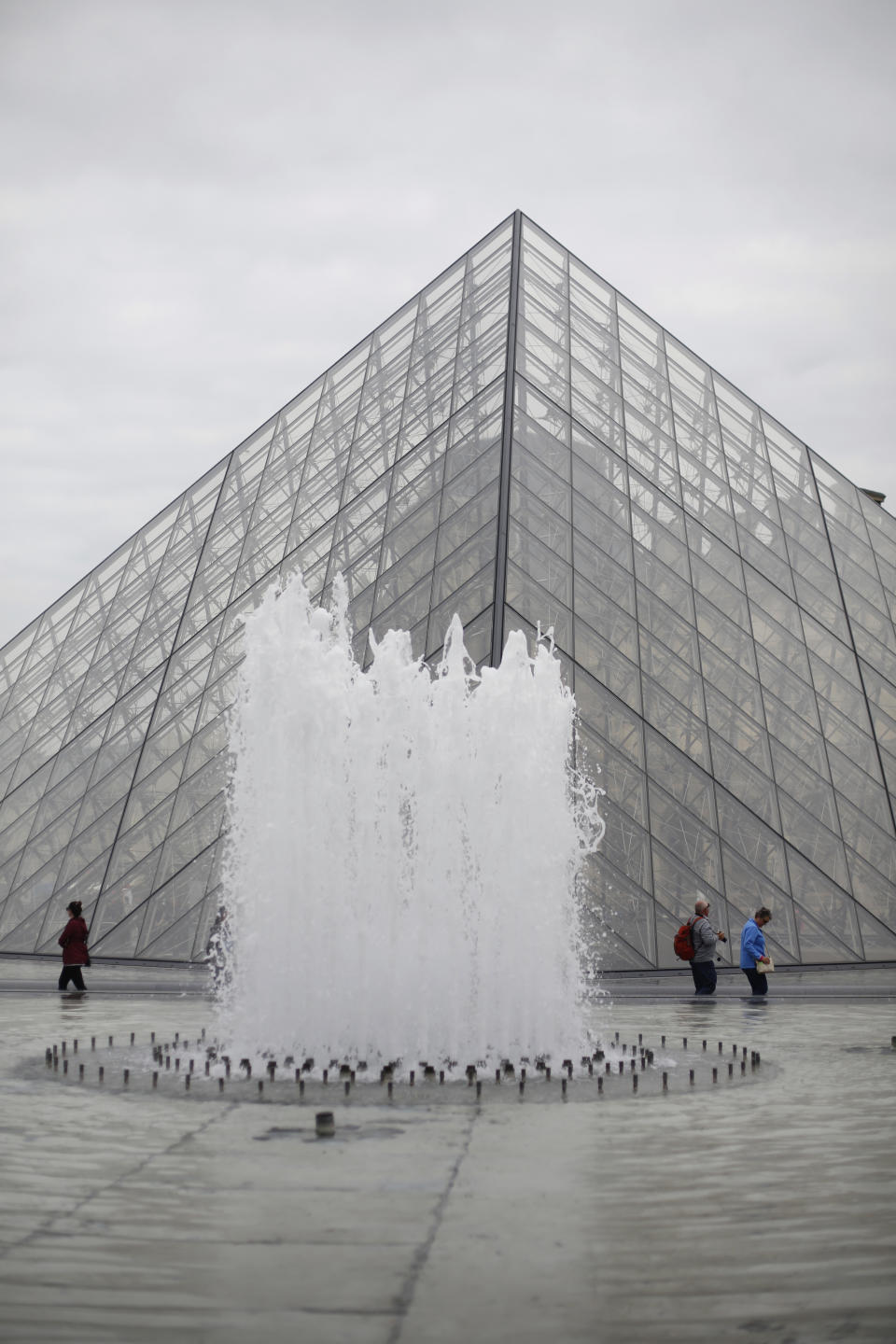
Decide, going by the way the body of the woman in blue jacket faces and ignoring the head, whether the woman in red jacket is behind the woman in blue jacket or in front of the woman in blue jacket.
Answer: behind

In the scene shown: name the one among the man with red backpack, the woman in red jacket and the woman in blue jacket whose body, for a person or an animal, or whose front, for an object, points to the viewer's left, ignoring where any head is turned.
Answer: the woman in red jacket

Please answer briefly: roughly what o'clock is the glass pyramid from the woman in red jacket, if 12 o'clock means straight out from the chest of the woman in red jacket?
The glass pyramid is roughly at 5 o'clock from the woman in red jacket.

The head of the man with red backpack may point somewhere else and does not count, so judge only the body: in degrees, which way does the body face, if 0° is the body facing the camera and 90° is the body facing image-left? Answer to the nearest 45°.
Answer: approximately 270°

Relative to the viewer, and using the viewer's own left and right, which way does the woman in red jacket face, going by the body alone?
facing to the left of the viewer

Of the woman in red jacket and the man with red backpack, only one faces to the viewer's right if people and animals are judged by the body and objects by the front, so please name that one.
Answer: the man with red backpack

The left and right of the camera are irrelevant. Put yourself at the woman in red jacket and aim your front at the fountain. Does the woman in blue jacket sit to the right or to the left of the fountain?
left

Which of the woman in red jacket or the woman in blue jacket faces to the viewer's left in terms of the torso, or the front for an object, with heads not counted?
the woman in red jacket

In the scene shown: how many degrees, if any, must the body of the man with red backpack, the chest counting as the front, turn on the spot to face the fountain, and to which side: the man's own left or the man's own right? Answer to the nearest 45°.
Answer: approximately 135° to the man's own right

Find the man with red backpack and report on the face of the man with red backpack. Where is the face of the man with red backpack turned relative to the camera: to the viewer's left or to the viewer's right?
to the viewer's right

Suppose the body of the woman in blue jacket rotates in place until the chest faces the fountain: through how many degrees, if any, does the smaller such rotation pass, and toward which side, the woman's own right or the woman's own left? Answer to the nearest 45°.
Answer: approximately 135° to the woman's own right

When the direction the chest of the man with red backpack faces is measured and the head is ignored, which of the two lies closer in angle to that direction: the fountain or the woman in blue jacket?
the woman in blue jacket
